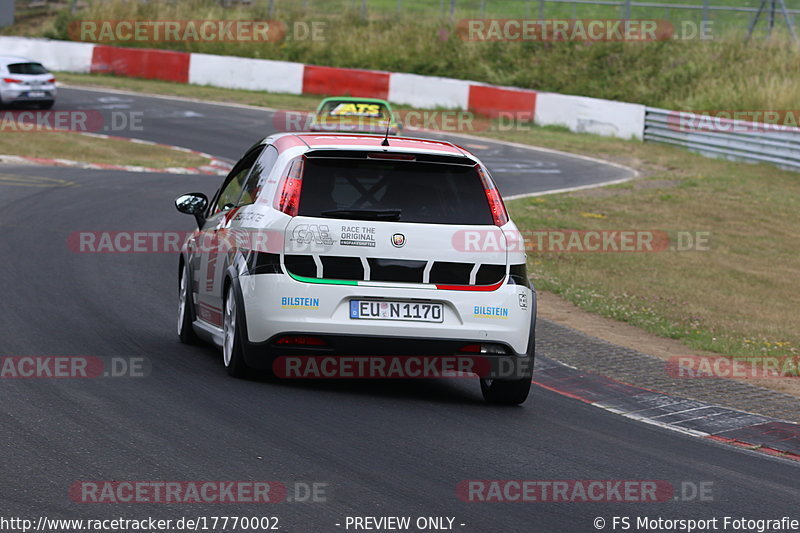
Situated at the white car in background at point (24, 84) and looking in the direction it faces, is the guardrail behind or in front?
behind

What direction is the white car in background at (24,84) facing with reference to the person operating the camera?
facing away from the viewer and to the left of the viewer

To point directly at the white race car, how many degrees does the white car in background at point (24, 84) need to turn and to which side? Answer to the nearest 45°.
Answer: approximately 135° to its left
